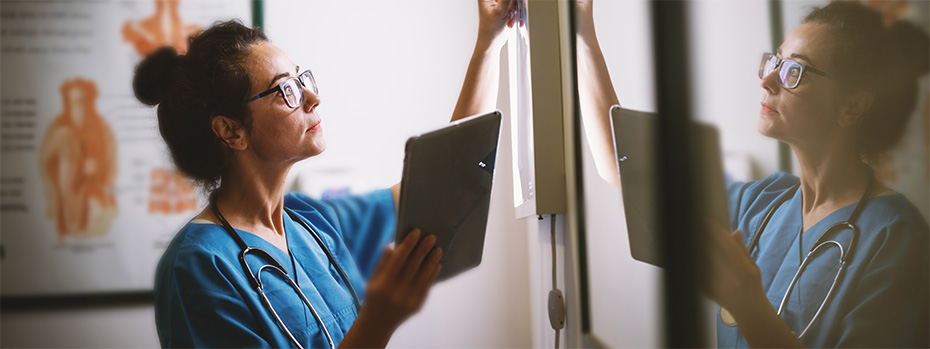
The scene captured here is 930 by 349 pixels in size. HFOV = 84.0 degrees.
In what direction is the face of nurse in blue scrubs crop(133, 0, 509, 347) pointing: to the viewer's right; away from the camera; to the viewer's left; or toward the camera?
to the viewer's right

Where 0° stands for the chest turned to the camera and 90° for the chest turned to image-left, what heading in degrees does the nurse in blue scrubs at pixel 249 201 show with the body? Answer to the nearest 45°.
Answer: approximately 315°
